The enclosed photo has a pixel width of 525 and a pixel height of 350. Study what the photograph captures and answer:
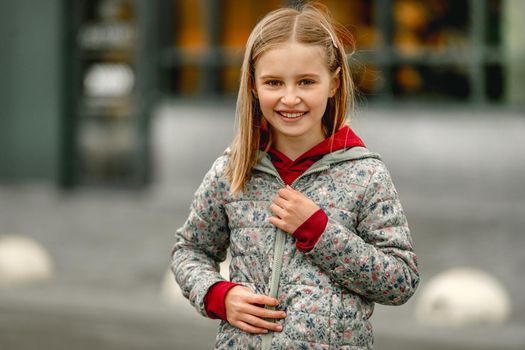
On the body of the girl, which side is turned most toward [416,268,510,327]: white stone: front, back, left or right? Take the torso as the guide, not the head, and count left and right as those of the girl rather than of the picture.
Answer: back

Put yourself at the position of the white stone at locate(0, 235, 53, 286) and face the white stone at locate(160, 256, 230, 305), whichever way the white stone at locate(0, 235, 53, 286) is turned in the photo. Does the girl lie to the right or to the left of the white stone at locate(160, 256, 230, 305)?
right

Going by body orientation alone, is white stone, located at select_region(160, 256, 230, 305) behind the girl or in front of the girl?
behind

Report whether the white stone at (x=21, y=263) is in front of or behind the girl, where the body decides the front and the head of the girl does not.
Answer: behind

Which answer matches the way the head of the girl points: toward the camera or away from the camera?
toward the camera

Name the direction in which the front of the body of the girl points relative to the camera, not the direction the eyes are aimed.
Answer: toward the camera
